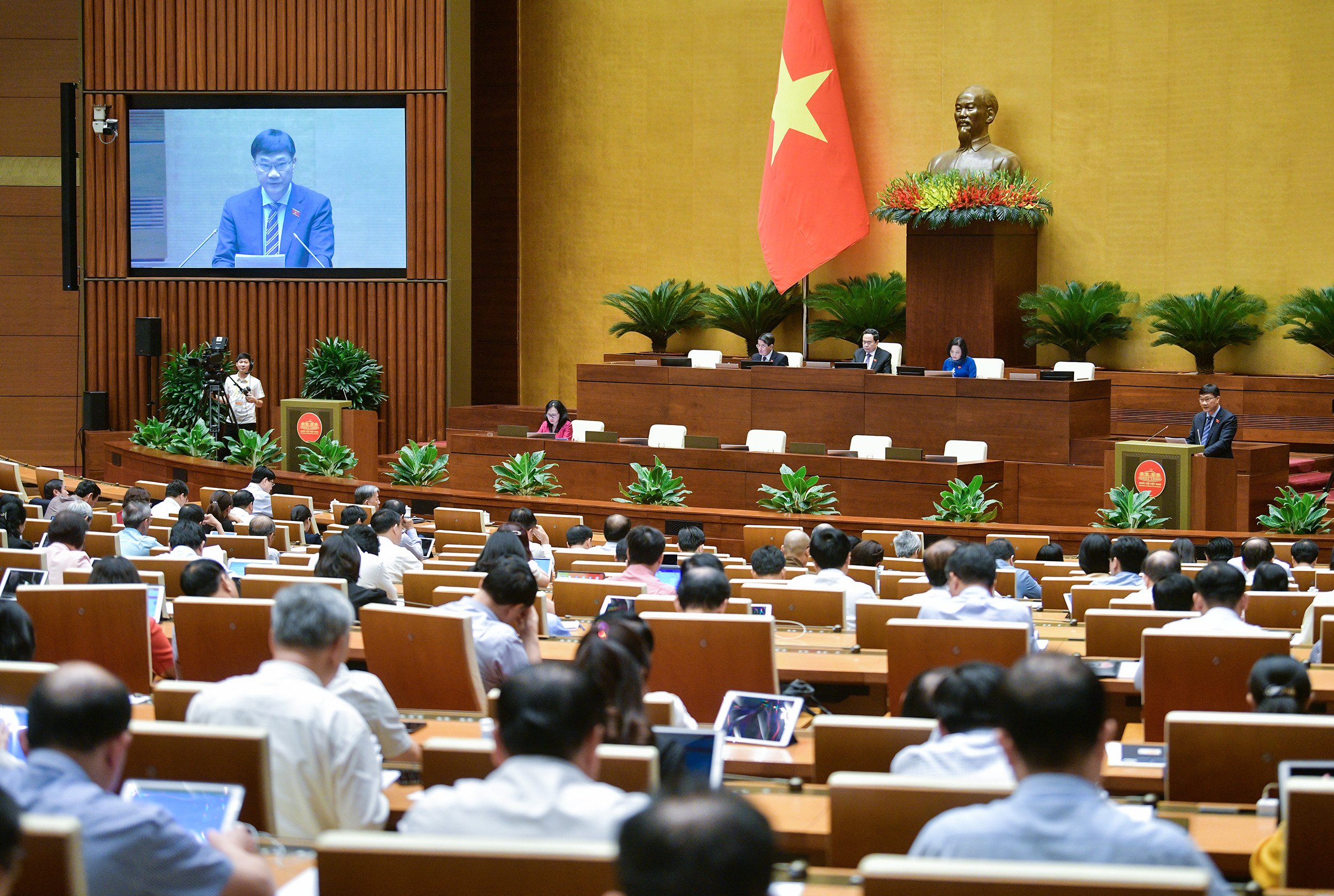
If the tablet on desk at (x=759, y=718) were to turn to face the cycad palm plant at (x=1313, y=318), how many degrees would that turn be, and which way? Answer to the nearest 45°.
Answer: approximately 135° to its left

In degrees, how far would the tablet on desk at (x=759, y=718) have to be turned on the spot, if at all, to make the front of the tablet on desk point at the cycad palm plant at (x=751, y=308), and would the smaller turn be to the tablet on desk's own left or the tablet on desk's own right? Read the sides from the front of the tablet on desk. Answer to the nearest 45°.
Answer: approximately 180°

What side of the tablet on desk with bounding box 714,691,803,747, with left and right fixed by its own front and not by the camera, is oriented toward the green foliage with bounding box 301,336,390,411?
back

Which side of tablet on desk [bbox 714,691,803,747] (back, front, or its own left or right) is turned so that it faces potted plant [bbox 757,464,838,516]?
back

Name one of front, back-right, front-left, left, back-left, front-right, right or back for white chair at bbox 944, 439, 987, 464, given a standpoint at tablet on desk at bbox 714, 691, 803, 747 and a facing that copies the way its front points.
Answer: back

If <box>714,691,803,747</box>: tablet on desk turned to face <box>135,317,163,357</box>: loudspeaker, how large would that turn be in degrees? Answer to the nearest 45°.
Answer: approximately 135° to its right

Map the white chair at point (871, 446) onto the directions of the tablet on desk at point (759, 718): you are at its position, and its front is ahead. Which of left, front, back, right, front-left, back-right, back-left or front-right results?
back

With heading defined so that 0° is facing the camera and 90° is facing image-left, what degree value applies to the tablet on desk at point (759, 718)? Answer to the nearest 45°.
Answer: approximately 0°

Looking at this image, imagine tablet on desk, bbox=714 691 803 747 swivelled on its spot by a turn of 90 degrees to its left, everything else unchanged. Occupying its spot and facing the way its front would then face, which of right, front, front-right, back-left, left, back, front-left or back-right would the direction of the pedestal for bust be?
left

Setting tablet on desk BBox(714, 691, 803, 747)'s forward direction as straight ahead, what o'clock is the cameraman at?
The cameraman is roughly at 5 o'clock from the tablet on desk.

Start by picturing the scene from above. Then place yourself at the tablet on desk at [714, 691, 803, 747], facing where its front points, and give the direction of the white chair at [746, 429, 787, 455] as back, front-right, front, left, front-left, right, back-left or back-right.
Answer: back

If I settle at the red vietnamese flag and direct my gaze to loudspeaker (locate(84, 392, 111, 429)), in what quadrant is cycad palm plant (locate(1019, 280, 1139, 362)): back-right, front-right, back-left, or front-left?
back-left

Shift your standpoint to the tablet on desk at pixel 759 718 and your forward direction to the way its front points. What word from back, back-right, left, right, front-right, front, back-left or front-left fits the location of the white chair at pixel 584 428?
back

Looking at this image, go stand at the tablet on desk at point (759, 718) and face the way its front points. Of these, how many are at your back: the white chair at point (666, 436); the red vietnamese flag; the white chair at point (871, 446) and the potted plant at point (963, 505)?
4
